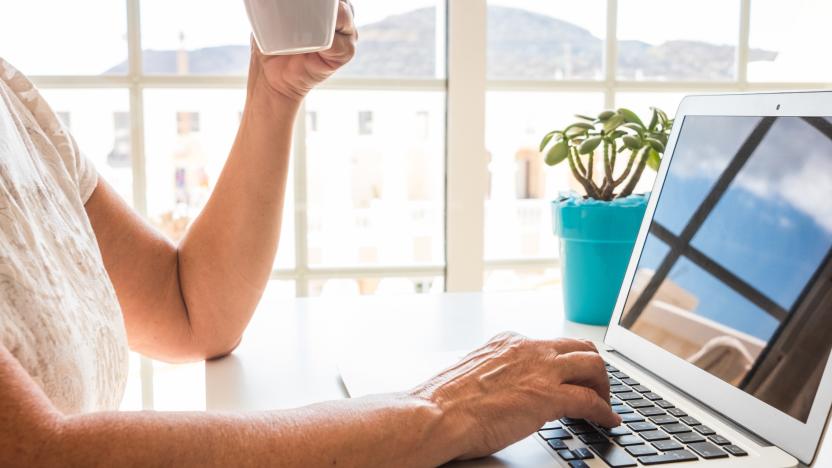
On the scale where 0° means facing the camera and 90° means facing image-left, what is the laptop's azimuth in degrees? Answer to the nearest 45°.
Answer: approximately 45°

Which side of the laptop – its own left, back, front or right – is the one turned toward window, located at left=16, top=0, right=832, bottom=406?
right
